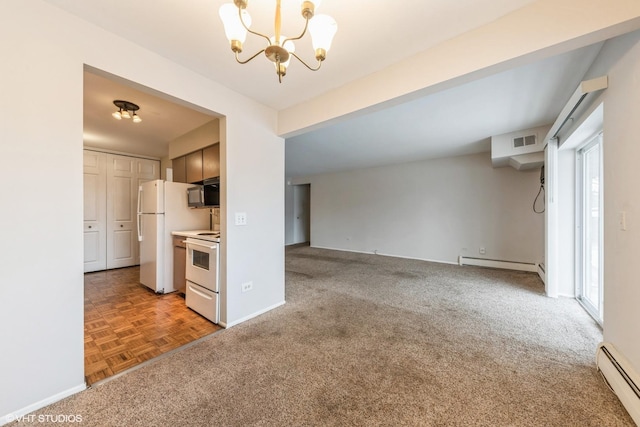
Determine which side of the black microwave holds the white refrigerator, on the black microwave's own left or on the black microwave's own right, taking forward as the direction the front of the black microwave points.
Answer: on the black microwave's own right

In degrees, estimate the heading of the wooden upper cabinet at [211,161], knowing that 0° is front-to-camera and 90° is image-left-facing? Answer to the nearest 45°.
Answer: approximately 45°

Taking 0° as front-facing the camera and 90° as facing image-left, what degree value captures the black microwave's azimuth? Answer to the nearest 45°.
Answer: approximately 45°

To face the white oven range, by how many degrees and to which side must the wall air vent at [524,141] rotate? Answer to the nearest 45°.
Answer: approximately 45° to its right

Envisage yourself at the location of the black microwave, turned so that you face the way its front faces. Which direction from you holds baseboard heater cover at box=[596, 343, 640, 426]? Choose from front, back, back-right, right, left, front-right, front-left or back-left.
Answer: left

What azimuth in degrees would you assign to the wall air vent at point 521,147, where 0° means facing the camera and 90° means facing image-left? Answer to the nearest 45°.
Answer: approximately 0°

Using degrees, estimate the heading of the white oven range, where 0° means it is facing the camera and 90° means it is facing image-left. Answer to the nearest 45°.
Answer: approximately 45°
